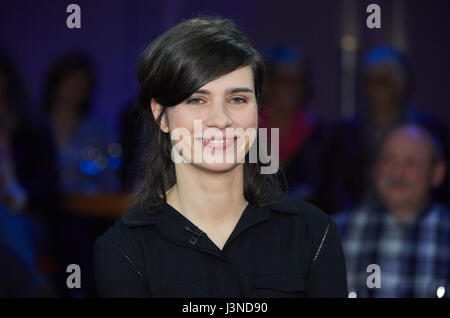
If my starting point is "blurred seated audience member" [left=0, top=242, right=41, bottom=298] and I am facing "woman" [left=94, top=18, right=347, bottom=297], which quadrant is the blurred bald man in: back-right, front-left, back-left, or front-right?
front-left

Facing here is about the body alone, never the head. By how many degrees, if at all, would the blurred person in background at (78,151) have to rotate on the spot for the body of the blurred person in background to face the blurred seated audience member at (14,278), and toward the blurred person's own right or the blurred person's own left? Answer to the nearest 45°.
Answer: approximately 45° to the blurred person's own right

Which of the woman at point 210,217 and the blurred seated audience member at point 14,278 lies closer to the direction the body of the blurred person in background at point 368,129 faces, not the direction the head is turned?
the woman

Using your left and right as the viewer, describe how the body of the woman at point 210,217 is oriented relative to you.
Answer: facing the viewer

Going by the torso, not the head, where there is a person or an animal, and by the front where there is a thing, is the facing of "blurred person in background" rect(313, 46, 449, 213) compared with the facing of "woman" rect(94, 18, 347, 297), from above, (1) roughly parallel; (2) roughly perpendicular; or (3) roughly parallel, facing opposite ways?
roughly parallel

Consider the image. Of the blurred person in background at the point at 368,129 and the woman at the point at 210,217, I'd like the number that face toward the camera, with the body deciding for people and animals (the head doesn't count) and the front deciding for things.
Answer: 2

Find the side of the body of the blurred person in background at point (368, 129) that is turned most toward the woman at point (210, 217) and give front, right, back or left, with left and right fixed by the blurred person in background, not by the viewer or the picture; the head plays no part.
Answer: front
